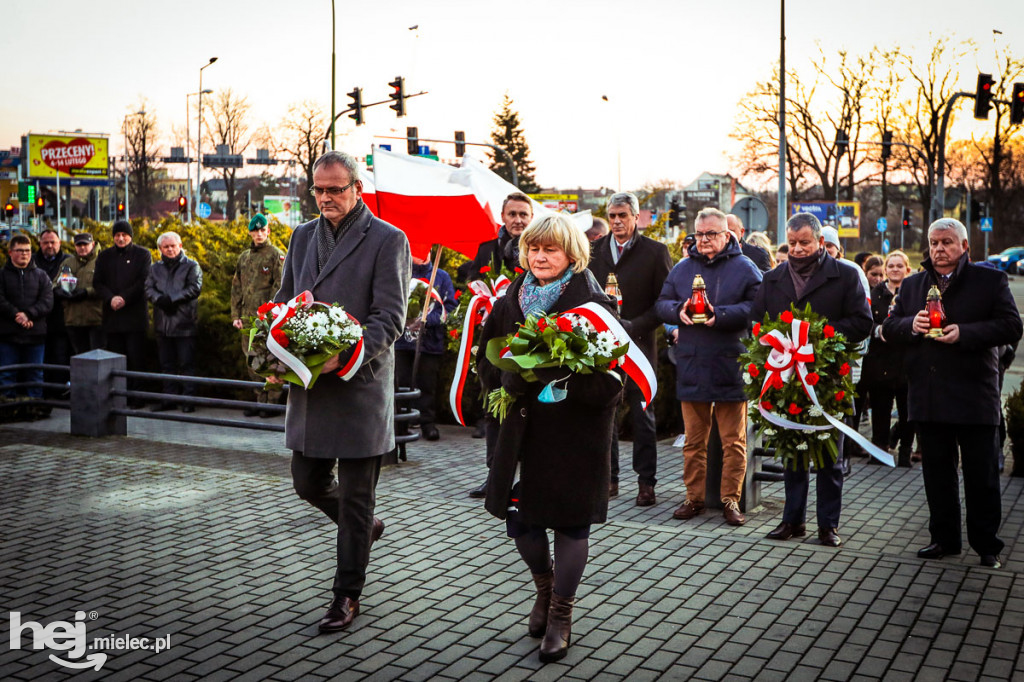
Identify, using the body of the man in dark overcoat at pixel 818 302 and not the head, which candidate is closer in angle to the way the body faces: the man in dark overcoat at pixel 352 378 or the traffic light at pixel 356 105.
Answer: the man in dark overcoat

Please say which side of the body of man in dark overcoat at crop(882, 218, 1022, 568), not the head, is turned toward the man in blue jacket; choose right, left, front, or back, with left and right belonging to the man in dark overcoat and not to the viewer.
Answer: right

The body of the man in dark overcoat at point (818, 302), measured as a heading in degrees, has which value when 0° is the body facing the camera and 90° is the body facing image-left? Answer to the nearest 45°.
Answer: approximately 45°

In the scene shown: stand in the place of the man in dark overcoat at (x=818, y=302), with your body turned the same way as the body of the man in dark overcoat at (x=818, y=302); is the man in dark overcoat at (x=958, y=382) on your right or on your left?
on your left

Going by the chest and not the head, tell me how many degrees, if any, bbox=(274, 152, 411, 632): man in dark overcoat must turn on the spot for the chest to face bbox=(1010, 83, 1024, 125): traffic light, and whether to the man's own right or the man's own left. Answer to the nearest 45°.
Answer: approximately 180°

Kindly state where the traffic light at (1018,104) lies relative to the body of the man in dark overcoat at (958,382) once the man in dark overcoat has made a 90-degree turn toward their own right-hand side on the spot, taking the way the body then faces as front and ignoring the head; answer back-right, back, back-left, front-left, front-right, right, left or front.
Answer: front-right

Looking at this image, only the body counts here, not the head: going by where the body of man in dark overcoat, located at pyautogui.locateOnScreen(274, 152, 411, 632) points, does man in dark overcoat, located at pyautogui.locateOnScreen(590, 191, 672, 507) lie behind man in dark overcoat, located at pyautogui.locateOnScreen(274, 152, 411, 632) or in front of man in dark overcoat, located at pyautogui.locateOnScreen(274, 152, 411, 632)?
behind

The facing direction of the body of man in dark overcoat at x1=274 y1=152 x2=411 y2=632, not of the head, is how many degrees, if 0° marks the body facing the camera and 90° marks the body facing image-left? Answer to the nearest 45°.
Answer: approximately 45°

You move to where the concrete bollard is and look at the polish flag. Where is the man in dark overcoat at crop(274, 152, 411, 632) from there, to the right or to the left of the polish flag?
right

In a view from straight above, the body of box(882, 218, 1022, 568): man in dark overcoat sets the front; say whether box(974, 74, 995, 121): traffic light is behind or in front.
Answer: behind

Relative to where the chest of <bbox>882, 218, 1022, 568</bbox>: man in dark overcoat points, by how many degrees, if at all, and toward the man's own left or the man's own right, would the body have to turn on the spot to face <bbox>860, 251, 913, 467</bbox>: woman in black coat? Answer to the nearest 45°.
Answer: approximately 135° to the man's own right
